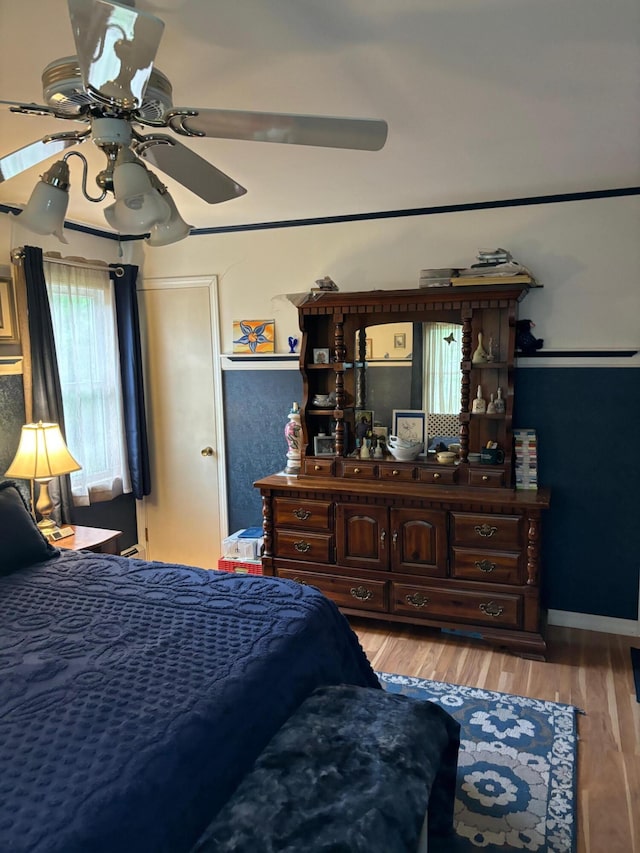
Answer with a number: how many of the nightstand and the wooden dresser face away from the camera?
0

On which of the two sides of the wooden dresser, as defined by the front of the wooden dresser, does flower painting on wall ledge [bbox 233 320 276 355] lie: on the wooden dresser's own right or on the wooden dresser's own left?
on the wooden dresser's own right

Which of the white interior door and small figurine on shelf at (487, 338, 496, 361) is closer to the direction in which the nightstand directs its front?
the small figurine on shelf

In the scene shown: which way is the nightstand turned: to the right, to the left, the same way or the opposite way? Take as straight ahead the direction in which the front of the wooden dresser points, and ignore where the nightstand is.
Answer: to the left

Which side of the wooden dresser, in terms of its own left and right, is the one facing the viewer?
front

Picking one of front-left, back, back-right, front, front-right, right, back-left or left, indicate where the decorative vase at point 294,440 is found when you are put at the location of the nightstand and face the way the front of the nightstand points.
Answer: front-left

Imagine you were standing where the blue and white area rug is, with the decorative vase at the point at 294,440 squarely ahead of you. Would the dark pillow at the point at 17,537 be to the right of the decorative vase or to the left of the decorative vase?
left

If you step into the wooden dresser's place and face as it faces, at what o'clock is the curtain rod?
The curtain rod is roughly at 3 o'clock from the wooden dresser.

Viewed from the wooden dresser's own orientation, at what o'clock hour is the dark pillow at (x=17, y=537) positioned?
The dark pillow is roughly at 2 o'clock from the wooden dresser.
